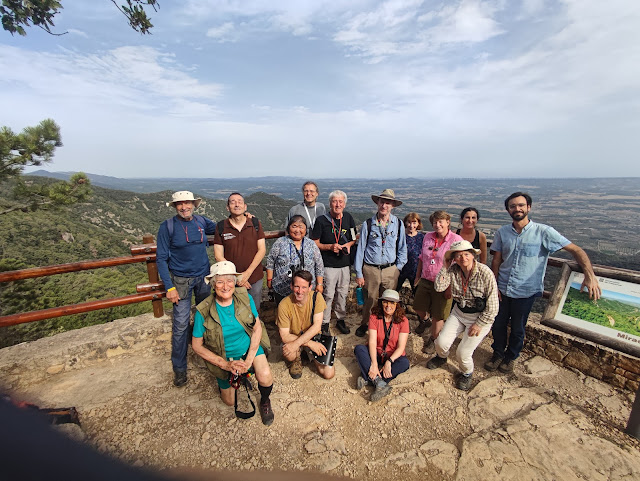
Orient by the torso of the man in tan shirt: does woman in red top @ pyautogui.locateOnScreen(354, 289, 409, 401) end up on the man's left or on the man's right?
on the man's left

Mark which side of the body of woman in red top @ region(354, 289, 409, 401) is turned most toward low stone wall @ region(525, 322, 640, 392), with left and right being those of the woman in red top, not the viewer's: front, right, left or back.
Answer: left

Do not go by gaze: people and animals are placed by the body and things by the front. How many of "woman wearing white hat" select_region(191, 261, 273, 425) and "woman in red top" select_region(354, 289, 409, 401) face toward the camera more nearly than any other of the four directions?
2

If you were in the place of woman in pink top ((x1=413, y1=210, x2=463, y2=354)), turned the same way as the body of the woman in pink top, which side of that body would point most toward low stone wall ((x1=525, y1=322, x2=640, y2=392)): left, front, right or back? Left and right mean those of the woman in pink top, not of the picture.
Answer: left

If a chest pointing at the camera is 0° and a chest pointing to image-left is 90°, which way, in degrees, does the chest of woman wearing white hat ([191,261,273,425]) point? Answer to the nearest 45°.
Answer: approximately 0°

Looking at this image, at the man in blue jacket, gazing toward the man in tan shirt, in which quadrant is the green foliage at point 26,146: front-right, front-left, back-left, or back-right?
back-left

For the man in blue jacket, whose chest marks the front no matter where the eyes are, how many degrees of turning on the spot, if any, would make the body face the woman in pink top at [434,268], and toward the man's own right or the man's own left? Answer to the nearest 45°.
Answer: approximately 90° to the man's own left
